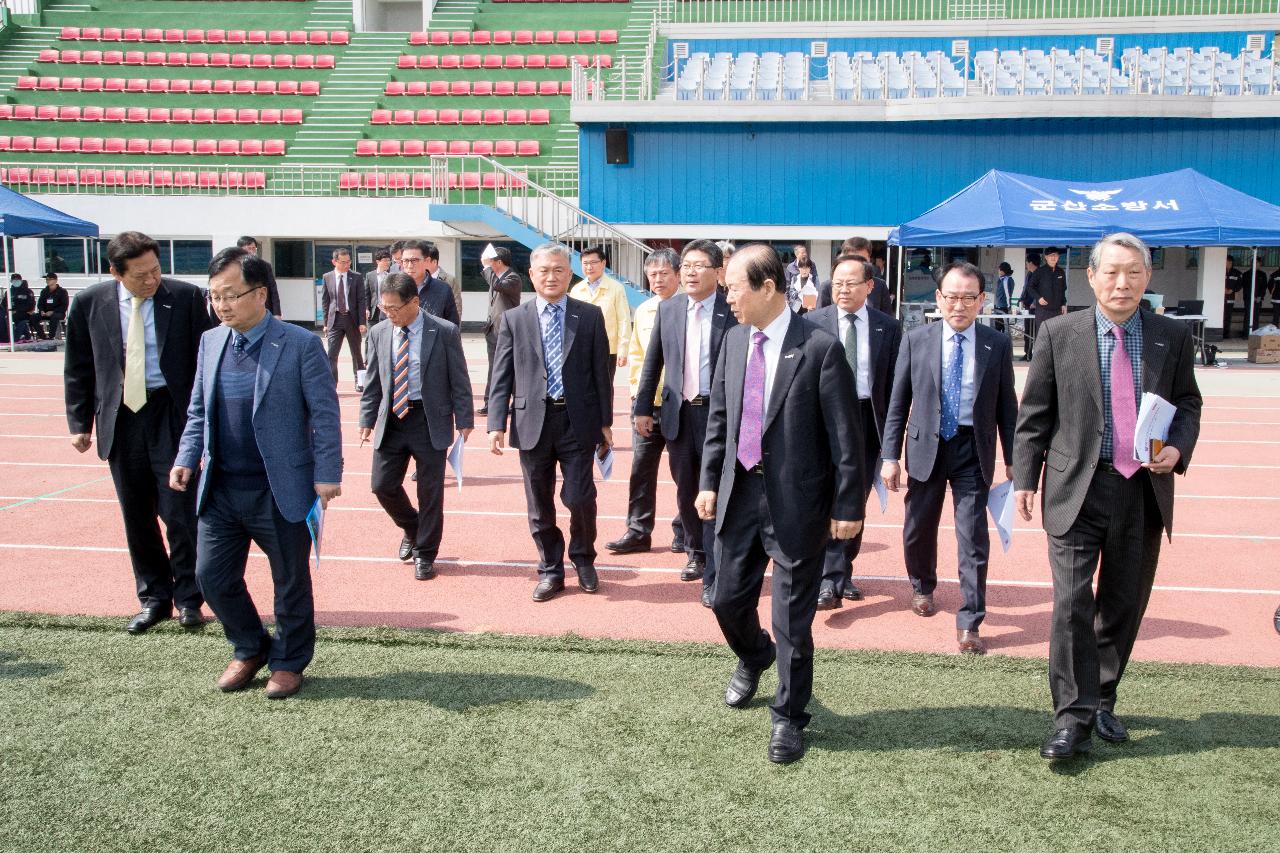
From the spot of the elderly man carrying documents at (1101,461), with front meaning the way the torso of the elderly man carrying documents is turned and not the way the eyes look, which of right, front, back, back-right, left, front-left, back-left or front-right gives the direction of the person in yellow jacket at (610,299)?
back-right

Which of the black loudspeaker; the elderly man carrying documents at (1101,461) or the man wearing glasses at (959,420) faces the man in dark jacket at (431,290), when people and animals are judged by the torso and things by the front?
the black loudspeaker

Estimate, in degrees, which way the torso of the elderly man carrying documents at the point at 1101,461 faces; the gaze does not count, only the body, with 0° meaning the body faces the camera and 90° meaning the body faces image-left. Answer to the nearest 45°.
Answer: approximately 0°

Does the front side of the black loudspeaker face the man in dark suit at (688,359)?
yes

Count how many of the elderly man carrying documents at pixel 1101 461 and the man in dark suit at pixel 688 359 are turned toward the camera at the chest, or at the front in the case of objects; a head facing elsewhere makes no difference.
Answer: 2

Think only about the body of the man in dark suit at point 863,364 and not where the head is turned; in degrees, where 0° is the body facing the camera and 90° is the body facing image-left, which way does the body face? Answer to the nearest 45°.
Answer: approximately 45°

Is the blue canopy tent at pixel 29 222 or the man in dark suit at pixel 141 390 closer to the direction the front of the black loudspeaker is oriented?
the man in dark suit

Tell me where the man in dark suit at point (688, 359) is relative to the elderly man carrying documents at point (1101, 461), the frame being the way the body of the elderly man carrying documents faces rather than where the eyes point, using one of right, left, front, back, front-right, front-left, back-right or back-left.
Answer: back-right
